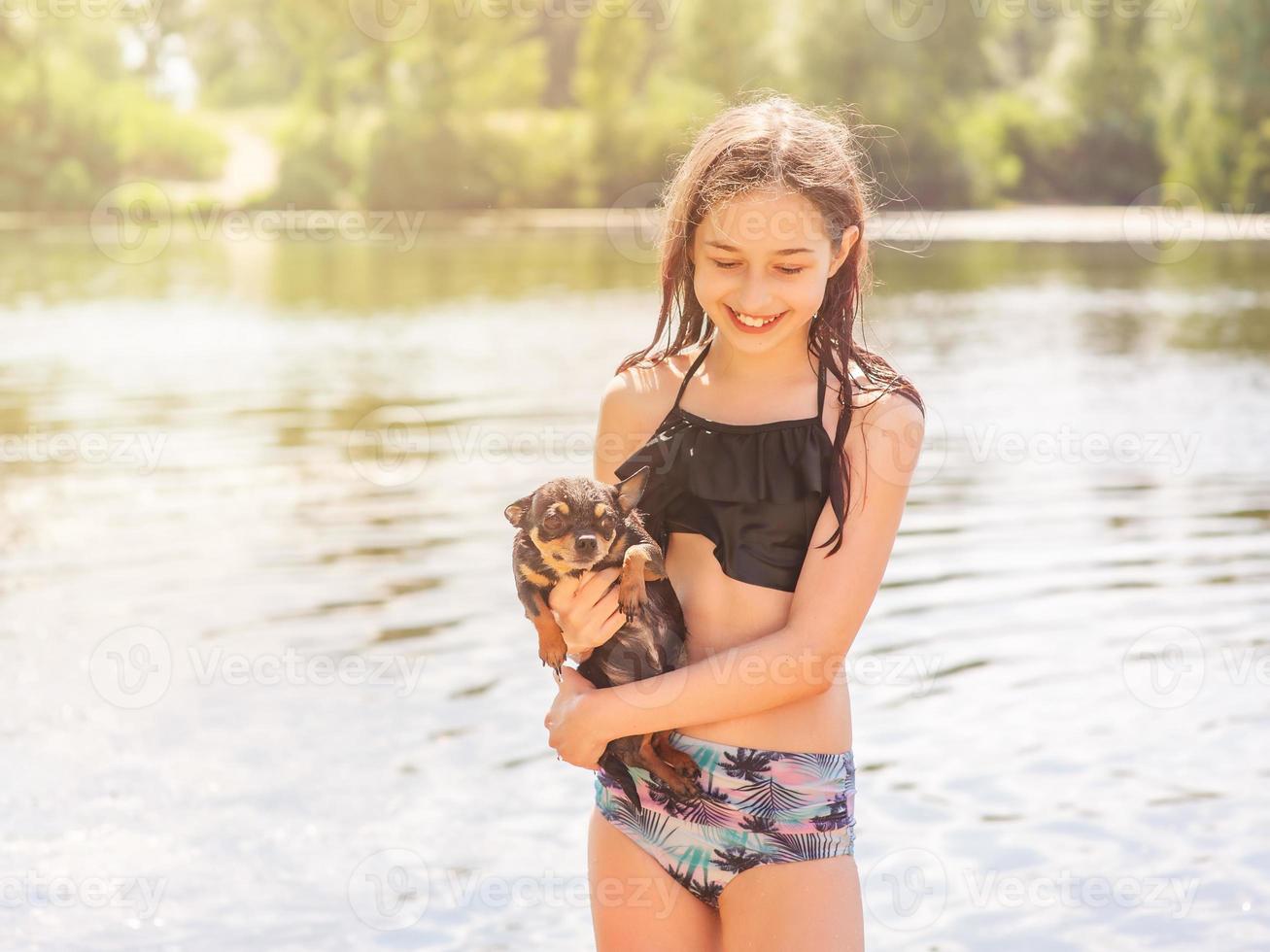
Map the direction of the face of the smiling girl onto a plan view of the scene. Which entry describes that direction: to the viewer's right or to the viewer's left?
to the viewer's left

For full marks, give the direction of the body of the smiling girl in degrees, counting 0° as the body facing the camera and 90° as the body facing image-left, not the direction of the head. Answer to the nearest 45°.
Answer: approximately 0°
